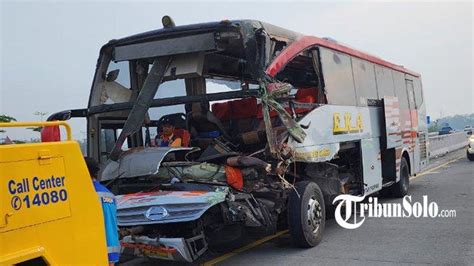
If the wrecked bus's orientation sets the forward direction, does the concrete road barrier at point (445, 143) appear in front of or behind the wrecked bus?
behind

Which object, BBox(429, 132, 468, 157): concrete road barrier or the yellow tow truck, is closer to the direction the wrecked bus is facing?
the yellow tow truck

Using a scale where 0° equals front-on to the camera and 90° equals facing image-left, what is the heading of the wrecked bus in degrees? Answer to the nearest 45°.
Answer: approximately 45°

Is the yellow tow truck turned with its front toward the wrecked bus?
no

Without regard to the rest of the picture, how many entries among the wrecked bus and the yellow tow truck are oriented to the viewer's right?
0

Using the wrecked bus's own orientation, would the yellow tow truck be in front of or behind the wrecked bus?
in front
